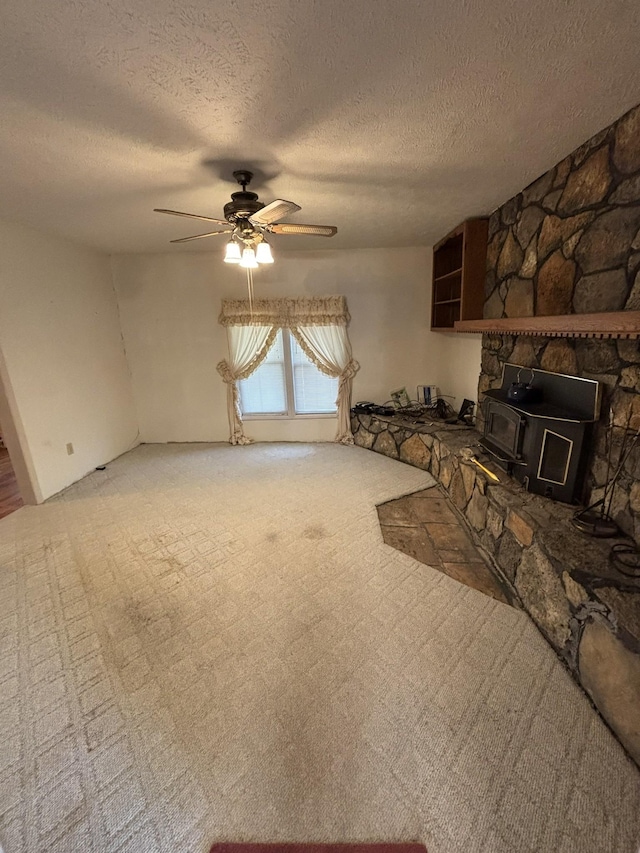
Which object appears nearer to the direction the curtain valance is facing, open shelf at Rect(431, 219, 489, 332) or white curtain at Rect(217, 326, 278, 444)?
the open shelf

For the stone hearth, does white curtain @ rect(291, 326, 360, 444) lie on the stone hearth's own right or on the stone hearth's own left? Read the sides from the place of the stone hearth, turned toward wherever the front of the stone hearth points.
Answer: on the stone hearth's own right

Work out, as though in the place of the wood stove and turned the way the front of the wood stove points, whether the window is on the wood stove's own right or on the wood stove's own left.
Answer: on the wood stove's own right

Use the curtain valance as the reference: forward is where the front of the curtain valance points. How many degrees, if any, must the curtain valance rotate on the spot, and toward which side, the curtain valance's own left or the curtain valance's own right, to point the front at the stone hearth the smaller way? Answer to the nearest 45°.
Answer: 0° — it already faces it

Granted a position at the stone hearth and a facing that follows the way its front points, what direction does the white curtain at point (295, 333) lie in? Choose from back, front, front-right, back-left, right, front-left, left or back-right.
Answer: right

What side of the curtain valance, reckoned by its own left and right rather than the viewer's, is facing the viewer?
front

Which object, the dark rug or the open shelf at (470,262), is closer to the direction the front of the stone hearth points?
the dark rug

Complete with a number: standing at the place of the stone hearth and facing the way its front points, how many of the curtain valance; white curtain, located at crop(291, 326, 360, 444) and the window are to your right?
3

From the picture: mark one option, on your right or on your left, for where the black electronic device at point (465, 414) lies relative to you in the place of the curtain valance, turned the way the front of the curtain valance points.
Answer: on your left

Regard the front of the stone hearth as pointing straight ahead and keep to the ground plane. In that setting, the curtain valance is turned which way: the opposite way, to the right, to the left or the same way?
to the left

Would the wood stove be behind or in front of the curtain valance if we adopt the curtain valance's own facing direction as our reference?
in front

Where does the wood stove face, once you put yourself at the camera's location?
facing the viewer and to the left of the viewer

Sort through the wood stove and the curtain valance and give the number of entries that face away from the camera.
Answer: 0

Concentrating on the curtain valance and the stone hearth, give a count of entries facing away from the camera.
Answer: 0

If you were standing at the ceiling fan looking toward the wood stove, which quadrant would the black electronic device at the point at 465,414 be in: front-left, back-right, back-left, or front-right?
front-left

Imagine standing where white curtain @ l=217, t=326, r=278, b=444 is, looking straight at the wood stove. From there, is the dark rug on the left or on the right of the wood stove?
right

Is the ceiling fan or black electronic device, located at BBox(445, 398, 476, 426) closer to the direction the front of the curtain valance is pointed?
the ceiling fan

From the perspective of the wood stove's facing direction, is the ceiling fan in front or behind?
in front

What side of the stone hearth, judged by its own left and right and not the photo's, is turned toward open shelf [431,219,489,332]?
right
